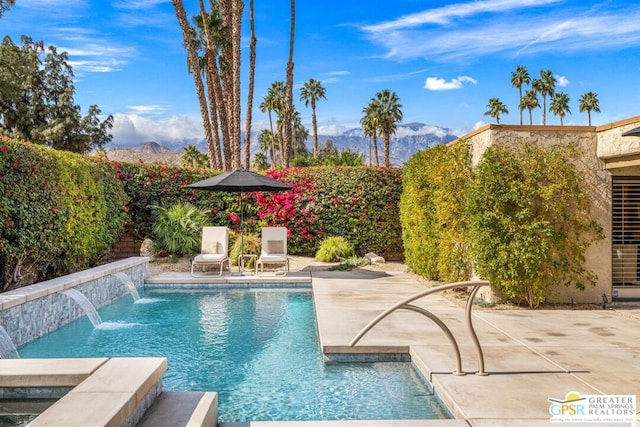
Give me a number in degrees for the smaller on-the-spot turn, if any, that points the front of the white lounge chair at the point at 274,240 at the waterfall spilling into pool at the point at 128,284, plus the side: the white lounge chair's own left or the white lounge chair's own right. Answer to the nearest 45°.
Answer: approximately 45° to the white lounge chair's own right

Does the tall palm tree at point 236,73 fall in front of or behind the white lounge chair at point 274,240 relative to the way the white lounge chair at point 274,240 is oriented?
behind

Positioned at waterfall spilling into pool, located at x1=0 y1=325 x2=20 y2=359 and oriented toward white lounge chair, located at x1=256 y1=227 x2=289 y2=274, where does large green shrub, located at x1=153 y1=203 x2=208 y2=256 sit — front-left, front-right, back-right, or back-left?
front-left

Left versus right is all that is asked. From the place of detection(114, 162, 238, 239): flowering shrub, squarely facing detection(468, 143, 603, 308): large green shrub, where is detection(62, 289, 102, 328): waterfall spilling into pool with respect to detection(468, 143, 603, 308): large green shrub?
right

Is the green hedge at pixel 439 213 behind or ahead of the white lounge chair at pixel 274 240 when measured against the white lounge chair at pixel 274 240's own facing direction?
ahead

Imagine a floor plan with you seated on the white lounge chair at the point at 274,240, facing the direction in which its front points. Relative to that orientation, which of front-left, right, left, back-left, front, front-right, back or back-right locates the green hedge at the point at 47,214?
front-right

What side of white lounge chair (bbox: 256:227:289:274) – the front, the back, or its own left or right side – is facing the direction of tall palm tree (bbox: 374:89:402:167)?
back

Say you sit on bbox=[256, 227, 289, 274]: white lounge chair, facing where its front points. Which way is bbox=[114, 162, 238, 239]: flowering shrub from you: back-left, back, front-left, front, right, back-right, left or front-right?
back-right

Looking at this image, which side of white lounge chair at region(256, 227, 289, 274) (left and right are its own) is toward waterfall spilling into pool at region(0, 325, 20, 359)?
front

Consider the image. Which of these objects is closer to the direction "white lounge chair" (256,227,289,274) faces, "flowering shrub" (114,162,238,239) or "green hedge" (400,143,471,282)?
the green hedge

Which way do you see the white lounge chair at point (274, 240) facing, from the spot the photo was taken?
facing the viewer

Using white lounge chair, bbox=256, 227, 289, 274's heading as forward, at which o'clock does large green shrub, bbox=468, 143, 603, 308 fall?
The large green shrub is roughly at 11 o'clock from the white lounge chair.

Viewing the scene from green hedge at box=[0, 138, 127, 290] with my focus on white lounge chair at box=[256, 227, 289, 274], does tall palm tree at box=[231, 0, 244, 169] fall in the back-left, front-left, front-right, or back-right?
front-left
